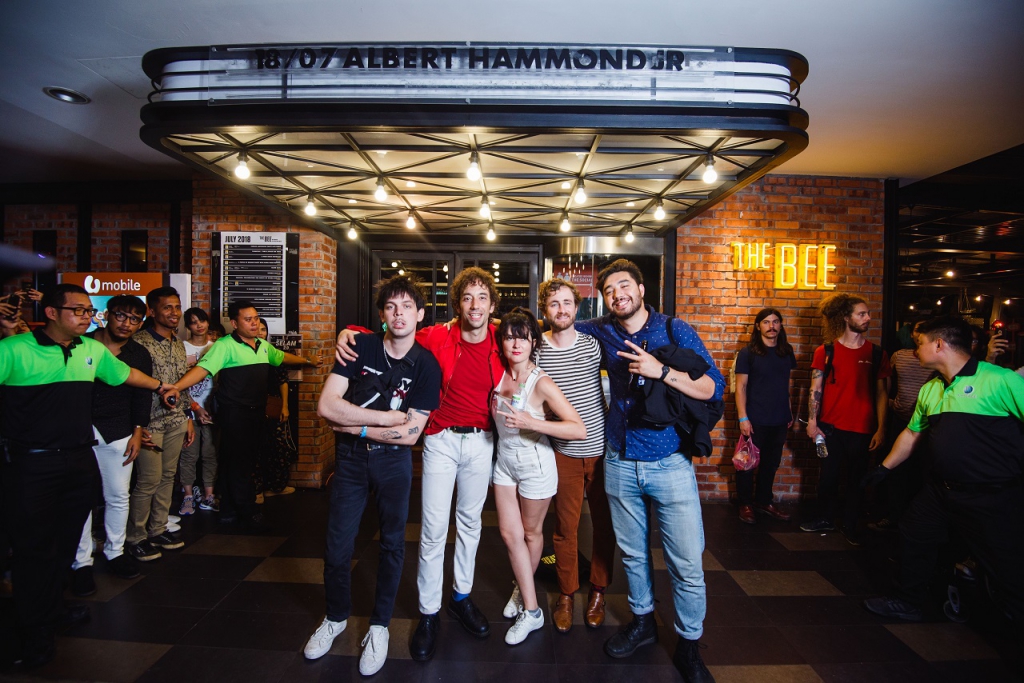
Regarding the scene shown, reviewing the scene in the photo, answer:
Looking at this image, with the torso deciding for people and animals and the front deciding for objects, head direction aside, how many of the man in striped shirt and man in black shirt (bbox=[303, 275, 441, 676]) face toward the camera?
2

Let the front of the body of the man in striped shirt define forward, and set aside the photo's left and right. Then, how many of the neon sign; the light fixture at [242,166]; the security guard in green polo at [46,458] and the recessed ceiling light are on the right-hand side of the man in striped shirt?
3

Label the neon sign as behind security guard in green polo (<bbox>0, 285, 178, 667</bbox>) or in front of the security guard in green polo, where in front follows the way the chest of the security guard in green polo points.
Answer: in front

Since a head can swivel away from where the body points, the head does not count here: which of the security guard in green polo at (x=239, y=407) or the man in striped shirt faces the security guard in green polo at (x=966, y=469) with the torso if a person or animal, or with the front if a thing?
the security guard in green polo at (x=239, y=407)

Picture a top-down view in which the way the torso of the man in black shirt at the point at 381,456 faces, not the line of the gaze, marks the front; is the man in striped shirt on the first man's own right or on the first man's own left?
on the first man's own left

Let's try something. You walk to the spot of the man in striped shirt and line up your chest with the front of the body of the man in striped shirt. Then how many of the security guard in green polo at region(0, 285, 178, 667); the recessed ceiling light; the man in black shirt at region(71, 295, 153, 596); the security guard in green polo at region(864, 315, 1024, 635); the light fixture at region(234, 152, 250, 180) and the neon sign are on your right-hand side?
4

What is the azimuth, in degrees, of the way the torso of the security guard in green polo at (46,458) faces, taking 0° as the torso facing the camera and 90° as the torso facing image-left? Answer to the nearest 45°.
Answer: approximately 315°

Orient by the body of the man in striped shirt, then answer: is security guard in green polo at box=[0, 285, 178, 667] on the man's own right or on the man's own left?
on the man's own right
